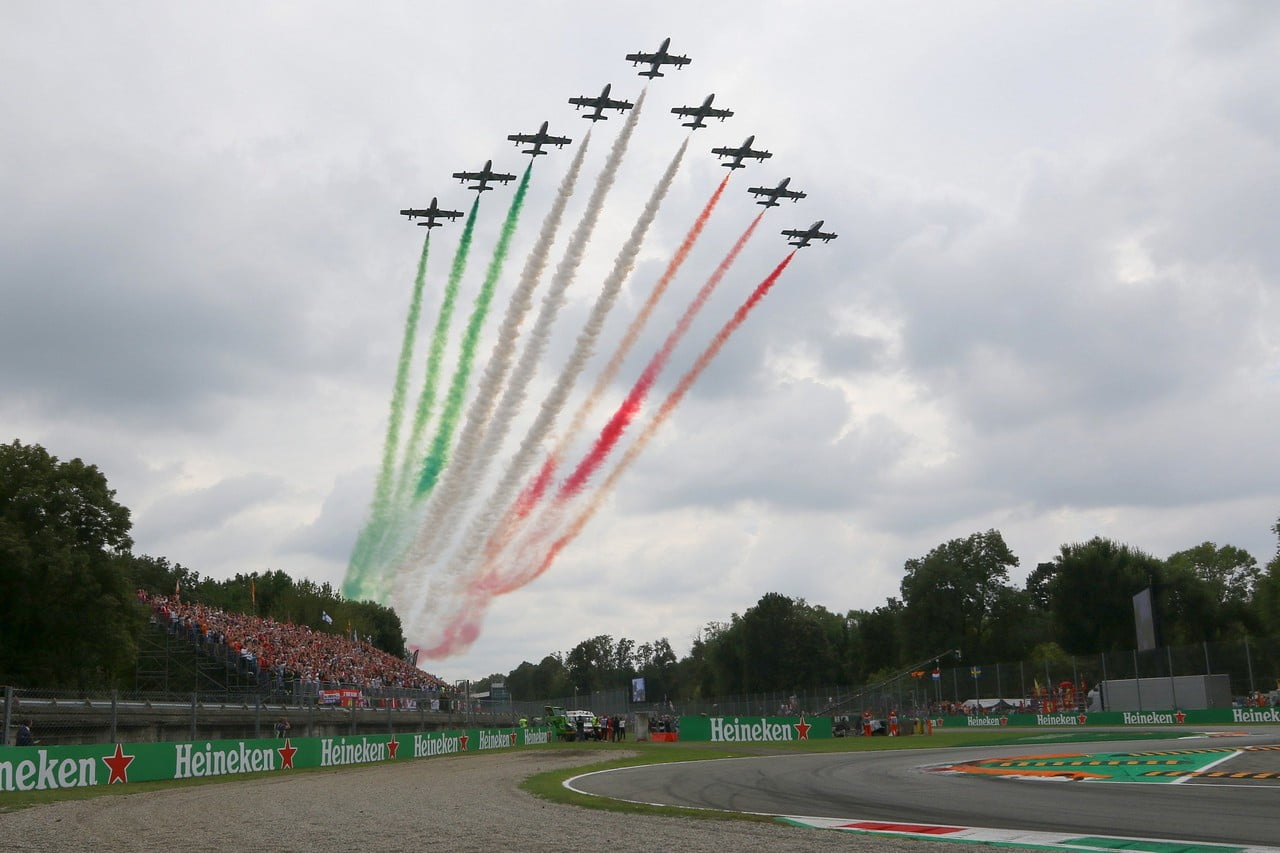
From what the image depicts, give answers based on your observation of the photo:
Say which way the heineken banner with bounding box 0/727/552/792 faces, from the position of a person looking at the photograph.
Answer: facing the viewer and to the right of the viewer

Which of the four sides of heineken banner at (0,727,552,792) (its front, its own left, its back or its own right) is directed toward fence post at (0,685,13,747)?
right
